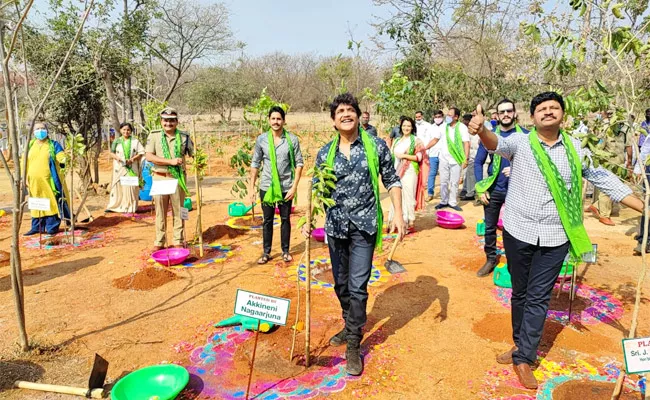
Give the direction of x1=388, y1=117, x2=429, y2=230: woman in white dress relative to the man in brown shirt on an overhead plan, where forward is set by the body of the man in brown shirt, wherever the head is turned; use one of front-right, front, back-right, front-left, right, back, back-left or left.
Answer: left

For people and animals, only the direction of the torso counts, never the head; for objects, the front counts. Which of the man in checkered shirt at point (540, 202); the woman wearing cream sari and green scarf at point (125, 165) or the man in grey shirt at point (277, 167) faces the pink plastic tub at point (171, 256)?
the woman wearing cream sari and green scarf

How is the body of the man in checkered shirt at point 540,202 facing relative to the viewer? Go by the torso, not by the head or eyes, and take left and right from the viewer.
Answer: facing the viewer

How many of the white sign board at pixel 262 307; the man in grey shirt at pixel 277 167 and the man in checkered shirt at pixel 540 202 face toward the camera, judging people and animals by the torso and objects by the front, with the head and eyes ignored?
3

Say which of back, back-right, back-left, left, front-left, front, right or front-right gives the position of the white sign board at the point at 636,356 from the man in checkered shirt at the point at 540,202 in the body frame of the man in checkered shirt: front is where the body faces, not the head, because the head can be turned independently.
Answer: front-left

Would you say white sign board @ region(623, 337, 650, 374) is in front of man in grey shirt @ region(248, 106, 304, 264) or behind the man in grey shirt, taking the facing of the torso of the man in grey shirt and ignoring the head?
in front

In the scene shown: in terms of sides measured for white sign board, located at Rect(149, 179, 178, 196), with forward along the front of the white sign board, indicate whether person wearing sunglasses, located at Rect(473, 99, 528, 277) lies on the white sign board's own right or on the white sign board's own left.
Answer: on the white sign board's own left

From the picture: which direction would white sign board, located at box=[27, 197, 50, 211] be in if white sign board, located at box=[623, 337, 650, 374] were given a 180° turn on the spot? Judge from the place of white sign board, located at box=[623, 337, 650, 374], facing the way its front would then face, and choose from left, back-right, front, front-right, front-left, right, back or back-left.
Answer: left

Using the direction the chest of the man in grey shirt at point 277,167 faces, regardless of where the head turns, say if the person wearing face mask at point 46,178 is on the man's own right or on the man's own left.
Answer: on the man's own right

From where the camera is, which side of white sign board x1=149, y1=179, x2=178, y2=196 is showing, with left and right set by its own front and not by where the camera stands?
front

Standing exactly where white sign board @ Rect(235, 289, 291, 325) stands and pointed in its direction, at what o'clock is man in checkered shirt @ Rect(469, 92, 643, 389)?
The man in checkered shirt is roughly at 9 o'clock from the white sign board.

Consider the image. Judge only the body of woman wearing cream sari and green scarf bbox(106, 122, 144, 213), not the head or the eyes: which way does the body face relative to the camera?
toward the camera

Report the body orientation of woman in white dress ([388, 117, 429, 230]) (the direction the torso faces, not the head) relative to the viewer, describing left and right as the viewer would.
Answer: facing the viewer and to the left of the viewer
